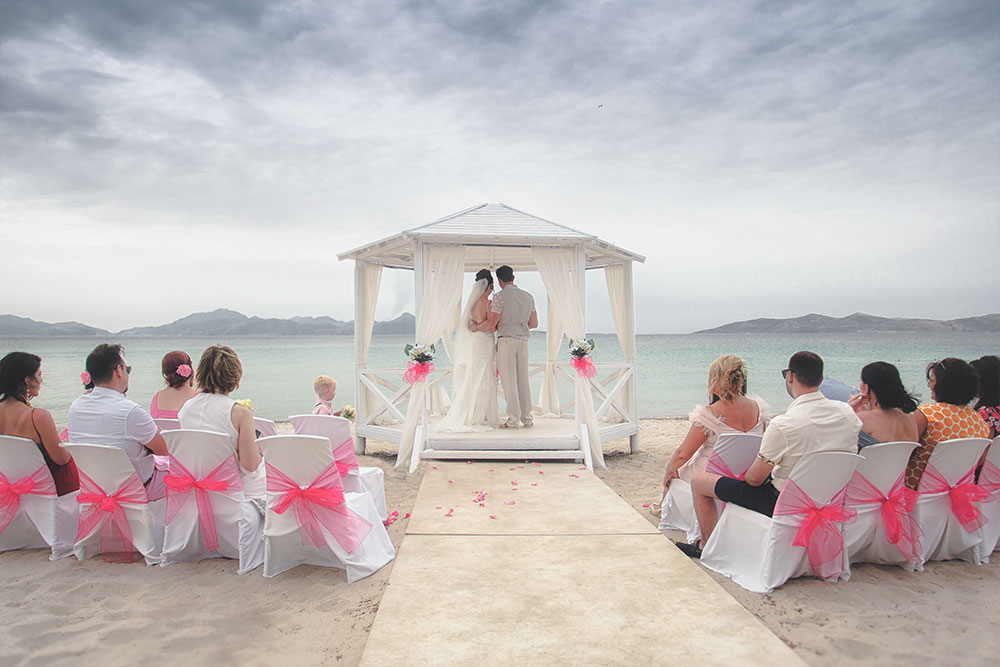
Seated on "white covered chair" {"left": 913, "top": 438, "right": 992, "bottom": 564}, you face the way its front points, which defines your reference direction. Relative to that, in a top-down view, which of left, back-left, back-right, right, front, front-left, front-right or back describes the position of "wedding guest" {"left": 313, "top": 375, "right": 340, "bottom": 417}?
front-left

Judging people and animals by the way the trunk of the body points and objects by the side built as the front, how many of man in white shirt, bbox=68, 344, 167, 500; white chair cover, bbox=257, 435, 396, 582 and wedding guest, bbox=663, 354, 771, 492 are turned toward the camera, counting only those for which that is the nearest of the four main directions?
0

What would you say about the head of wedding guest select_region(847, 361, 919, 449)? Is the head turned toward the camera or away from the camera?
away from the camera

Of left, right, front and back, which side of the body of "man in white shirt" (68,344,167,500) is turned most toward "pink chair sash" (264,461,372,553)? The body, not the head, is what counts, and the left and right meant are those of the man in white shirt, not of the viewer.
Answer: right

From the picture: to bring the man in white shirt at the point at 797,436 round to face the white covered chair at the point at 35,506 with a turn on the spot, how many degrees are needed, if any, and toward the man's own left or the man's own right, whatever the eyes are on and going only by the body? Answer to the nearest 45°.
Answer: approximately 45° to the man's own left

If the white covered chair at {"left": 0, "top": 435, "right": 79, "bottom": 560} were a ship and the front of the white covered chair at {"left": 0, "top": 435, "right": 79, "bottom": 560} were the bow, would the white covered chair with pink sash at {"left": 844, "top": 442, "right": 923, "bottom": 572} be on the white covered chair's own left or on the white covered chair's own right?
on the white covered chair's own right

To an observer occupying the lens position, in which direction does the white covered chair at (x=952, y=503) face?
facing away from the viewer and to the left of the viewer

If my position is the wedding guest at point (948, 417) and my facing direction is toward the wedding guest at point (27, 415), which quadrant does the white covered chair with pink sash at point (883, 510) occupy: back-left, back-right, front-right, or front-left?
front-left

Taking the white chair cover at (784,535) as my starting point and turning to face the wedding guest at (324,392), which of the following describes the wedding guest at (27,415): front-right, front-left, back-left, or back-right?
front-left

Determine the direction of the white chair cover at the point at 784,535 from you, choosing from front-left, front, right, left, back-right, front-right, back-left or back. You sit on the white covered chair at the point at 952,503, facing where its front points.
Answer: left

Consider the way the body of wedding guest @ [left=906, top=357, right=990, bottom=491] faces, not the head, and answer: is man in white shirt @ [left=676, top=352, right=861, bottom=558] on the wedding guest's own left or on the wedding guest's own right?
on the wedding guest's own left

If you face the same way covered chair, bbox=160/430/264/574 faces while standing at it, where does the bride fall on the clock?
The bride is roughly at 12 o'clock from the covered chair.

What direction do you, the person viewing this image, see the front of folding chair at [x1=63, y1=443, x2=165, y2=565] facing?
facing away from the viewer and to the right of the viewer

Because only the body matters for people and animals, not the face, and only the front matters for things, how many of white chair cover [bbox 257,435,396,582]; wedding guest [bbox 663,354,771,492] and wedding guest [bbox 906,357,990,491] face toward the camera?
0

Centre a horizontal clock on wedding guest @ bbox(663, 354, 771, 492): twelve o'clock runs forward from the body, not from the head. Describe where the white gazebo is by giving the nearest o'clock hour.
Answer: The white gazebo is roughly at 12 o'clock from the wedding guest.

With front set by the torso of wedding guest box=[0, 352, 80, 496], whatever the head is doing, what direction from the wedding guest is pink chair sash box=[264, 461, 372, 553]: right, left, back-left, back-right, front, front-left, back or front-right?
right

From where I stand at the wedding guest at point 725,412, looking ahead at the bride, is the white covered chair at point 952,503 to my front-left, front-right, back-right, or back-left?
back-right

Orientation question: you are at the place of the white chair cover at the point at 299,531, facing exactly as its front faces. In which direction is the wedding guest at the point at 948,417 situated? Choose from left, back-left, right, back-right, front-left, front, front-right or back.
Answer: front-right

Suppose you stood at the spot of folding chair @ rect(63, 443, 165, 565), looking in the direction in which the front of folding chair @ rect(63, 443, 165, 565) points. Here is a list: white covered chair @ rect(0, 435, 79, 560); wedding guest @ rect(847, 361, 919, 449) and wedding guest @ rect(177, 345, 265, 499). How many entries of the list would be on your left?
1
